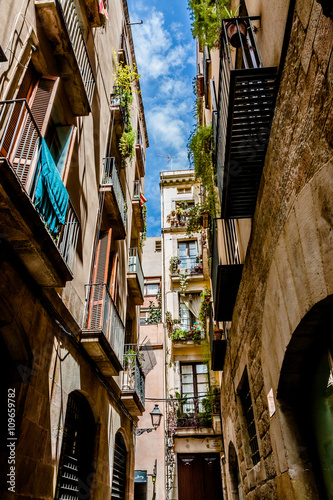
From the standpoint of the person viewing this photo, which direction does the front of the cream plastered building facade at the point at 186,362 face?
facing the viewer

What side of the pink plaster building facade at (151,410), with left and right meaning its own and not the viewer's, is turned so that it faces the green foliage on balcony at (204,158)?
front

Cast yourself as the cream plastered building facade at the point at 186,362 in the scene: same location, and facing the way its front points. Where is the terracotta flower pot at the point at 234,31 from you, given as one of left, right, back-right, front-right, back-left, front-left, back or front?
front

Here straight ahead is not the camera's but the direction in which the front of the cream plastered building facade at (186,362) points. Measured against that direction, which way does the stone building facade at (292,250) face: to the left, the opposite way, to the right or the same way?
to the right

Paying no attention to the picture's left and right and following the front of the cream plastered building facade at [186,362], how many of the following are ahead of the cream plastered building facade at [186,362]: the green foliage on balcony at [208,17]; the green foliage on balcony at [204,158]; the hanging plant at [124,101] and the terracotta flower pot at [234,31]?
4

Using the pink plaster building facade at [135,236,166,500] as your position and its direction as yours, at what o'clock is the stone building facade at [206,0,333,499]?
the stone building facade at [206,0,333,499] is roughly at 12 o'clock from the pink plaster building facade at [135,236,166,500].

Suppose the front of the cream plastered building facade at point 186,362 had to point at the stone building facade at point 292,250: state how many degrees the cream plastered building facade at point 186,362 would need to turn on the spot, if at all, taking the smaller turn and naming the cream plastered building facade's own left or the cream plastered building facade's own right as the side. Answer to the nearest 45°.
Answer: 0° — it already faces it

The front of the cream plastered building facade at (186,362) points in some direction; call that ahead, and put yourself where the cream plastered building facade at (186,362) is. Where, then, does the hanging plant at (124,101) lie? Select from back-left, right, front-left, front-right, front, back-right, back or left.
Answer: front

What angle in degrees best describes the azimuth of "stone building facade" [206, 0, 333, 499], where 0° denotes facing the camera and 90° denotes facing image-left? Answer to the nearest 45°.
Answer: approximately 90°

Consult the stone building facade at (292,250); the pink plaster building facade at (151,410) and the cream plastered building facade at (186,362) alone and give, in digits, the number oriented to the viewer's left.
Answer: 1
